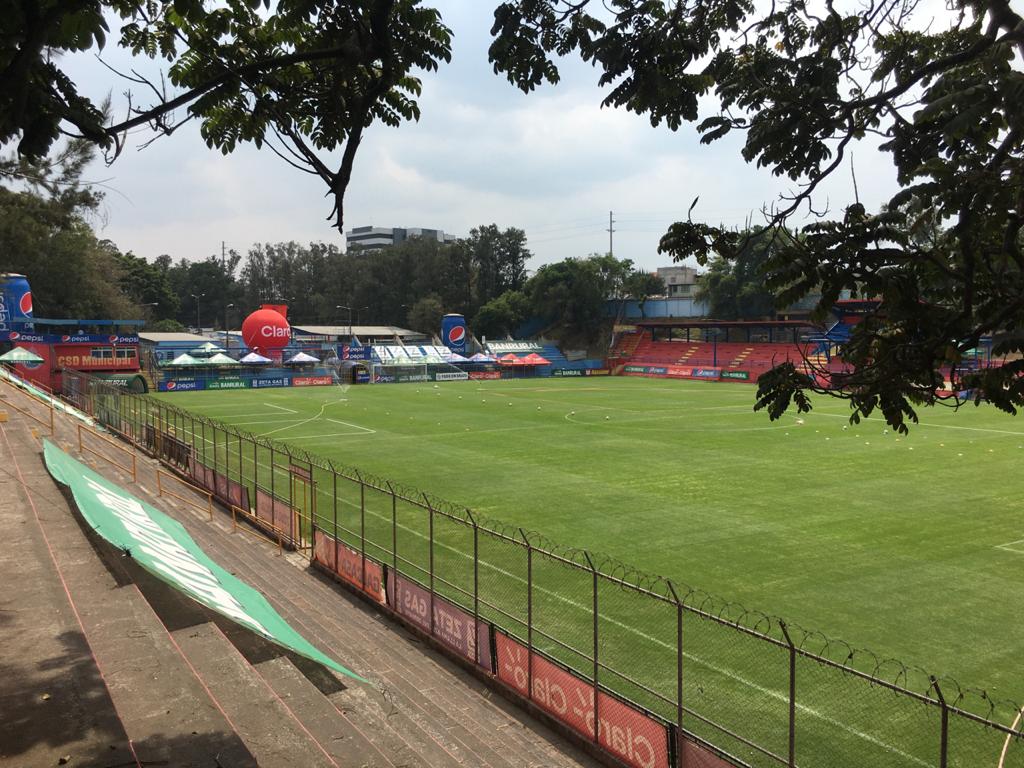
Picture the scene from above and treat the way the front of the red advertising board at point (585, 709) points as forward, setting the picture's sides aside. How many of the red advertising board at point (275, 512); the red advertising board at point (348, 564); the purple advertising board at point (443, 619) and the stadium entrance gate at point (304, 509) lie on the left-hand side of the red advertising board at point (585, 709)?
4

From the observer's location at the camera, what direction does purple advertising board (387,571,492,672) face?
facing away from the viewer and to the right of the viewer

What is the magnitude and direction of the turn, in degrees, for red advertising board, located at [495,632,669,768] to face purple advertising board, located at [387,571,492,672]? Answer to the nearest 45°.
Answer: approximately 90° to its left

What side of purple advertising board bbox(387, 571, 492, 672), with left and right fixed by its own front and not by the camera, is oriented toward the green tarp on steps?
back

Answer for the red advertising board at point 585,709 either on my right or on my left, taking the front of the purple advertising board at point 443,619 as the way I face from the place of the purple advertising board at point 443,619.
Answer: on my right

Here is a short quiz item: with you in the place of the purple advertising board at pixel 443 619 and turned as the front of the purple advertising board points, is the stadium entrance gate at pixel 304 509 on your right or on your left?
on your left

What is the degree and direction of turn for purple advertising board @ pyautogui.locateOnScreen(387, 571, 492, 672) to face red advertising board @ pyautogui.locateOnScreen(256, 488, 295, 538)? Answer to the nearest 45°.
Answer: approximately 90° to its left

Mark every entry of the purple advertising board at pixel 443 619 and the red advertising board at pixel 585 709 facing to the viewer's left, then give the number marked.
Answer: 0

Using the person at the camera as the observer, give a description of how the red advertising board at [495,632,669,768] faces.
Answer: facing away from the viewer and to the right of the viewer

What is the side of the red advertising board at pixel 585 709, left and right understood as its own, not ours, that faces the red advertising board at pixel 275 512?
left

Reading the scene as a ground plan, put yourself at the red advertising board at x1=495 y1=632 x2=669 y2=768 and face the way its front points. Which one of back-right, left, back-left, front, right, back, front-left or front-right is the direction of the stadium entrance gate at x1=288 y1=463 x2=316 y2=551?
left
